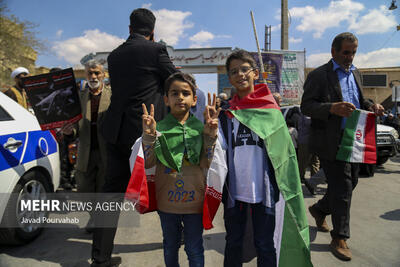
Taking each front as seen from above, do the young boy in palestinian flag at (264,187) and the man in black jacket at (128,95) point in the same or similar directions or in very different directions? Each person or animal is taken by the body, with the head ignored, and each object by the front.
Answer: very different directions

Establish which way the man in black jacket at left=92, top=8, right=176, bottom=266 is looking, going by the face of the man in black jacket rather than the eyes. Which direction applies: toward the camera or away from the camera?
away from the camera

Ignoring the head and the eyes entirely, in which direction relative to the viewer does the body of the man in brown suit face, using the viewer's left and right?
facing the viewer

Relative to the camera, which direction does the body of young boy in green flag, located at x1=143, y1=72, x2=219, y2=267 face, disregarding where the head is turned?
toward the camera

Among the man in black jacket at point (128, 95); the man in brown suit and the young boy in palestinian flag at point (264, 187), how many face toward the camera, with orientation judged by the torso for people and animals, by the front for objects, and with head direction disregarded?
2

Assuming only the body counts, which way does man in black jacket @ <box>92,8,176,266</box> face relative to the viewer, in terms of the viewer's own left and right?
facing away from the viewer and to the right of the viewer

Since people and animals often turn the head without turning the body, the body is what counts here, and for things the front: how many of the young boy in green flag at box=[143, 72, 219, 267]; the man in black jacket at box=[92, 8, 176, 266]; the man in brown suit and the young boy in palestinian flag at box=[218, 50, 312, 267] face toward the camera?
3

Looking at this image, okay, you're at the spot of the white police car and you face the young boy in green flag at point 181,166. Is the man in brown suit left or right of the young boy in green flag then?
left

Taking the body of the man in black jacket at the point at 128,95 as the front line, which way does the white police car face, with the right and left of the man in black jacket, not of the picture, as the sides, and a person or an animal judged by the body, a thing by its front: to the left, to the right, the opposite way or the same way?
the opposite way

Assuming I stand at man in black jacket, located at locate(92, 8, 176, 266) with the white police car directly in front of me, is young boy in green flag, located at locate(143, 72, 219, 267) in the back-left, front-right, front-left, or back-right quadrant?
back-left
